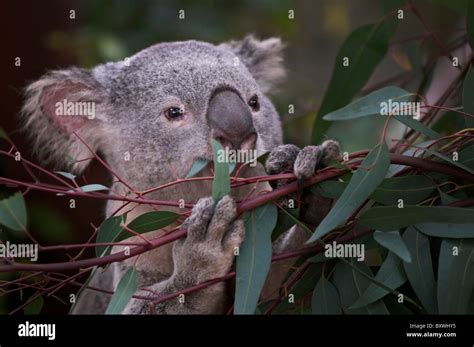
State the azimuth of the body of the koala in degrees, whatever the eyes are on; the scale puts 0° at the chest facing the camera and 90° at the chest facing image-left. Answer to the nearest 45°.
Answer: approximately 315°

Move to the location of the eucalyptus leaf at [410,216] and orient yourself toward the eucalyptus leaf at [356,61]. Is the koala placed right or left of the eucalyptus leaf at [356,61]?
left

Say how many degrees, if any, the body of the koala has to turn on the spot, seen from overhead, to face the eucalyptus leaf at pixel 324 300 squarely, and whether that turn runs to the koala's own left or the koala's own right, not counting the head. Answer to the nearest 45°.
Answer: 0° — it already faces it

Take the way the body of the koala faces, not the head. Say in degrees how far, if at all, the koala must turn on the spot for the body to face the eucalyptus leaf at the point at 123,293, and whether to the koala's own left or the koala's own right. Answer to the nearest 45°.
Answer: approximately 45° to the koala's own right
